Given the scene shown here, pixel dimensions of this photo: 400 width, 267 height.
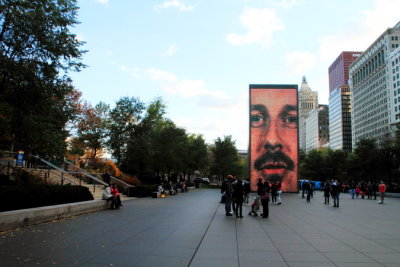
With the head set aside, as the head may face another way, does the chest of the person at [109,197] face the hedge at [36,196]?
no

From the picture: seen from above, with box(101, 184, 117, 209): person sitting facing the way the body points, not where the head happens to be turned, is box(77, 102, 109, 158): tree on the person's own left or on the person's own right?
on the person's own left

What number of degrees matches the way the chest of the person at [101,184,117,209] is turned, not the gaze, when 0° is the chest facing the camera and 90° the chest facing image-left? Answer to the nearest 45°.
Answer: approximately 270°

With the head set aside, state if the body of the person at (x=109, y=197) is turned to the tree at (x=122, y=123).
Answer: no

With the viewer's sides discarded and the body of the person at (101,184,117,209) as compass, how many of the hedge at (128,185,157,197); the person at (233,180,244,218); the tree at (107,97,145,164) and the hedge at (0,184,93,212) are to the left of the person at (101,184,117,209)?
2

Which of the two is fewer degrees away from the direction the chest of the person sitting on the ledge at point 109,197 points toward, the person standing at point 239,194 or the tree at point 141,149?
the person standing

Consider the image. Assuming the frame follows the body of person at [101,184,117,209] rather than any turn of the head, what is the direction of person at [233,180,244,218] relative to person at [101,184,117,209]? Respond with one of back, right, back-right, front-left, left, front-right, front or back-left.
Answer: front-right

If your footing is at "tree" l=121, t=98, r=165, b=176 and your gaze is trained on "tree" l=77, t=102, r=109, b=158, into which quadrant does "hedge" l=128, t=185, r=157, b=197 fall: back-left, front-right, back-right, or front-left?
back-left

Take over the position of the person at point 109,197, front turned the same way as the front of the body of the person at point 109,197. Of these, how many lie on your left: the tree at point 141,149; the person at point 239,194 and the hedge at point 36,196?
1

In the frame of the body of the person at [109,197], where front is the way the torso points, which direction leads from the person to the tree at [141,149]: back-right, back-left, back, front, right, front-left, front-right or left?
left

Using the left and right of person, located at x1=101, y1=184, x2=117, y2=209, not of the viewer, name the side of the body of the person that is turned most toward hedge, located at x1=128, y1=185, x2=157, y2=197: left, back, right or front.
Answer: left
